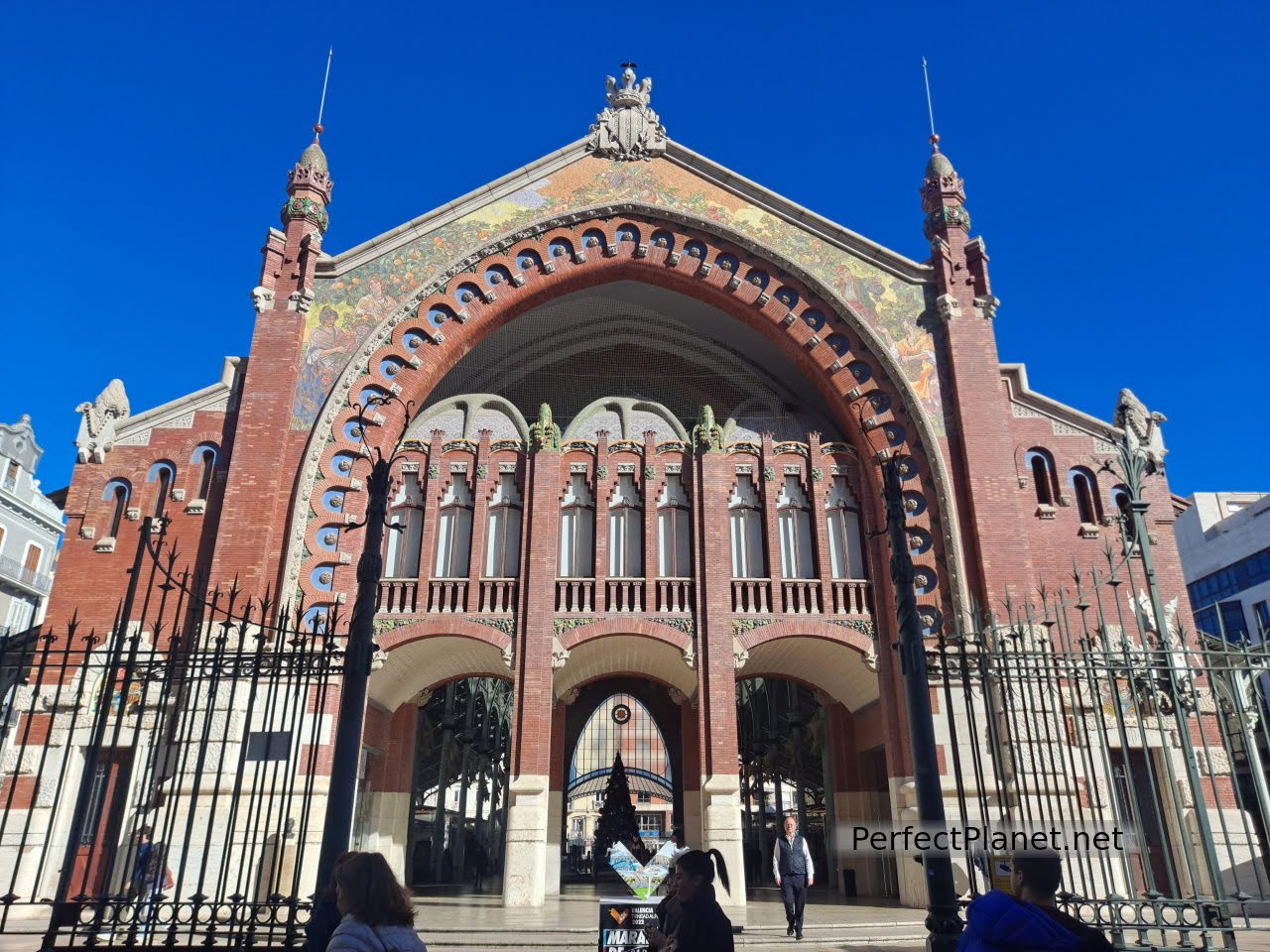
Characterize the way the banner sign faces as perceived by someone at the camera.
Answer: facing the viewer

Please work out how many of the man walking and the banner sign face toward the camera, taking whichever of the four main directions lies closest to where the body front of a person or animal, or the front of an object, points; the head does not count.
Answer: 2

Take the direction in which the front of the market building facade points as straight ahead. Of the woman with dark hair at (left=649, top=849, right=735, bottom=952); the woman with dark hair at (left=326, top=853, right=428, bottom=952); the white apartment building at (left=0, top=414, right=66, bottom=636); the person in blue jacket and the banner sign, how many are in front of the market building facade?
4

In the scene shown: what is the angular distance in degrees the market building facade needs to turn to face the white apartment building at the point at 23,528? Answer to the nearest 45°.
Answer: approximately 135° to its right

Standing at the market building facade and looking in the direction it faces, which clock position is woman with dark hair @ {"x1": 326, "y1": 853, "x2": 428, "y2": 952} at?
The woman with dark hair is roughly at 12 o'clock from the market building facade.

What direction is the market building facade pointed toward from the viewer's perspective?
toward the camera

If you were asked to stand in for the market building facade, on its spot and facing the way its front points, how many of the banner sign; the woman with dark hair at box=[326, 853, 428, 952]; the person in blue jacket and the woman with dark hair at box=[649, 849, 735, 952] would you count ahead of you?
4

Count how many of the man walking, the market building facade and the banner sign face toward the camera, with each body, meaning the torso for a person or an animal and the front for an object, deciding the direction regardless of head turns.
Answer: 3

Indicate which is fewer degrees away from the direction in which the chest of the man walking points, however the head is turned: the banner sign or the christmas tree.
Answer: the banner sign

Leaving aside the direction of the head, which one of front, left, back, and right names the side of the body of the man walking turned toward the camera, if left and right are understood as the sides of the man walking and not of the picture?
front

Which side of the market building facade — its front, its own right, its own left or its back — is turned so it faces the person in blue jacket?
front

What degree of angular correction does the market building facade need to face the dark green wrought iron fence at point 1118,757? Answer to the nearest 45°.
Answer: approximately 90° to its left

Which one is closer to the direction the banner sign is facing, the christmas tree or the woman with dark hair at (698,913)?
the woman with dark hair

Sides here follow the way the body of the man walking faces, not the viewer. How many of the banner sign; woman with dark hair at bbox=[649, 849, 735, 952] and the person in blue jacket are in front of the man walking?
3

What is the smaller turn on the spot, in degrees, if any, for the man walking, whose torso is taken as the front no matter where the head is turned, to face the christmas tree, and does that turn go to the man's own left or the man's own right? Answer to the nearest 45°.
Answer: approximately 180°

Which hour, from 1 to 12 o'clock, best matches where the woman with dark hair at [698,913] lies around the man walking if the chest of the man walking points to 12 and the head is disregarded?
The woman with dark hair is roughly at 12 o'clock from the man walking.
